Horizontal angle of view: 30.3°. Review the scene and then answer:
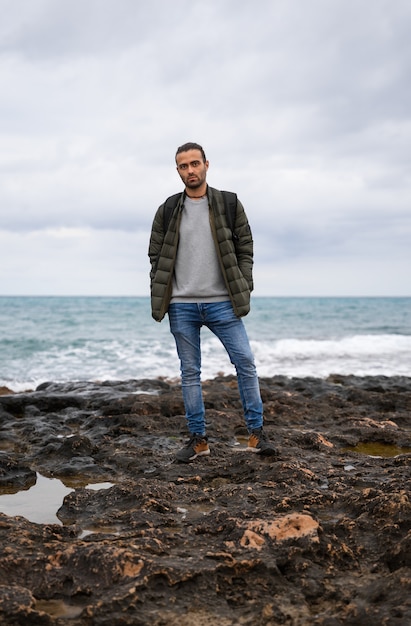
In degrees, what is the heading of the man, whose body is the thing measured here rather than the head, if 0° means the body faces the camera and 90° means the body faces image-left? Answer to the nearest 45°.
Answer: approximately 0°
